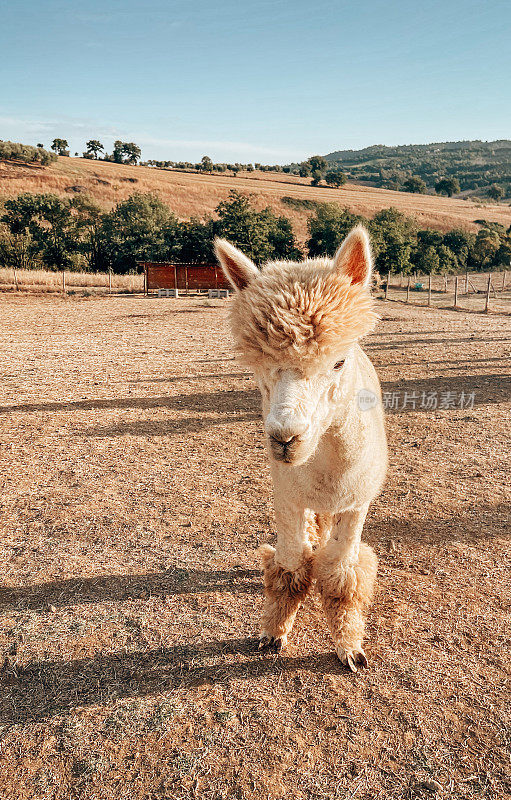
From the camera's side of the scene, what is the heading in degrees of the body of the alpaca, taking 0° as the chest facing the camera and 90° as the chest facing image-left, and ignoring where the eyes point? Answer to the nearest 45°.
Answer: approximately 0°

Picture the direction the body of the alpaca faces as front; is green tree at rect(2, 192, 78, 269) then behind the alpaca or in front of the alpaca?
behind

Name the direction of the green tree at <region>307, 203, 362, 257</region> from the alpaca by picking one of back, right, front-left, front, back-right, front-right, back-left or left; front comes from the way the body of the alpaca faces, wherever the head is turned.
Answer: back

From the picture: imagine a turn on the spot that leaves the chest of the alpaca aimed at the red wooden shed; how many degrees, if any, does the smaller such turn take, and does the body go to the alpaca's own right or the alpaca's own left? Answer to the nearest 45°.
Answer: approximately 180°

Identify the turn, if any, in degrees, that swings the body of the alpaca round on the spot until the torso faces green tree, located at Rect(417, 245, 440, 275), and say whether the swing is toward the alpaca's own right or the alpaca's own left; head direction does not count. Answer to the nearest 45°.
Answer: approximately 180°

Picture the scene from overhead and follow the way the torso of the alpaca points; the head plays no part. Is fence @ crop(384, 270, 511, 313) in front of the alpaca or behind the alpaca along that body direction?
behind

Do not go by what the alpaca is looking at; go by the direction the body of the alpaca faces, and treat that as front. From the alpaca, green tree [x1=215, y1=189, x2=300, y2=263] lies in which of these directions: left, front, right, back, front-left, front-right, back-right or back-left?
back

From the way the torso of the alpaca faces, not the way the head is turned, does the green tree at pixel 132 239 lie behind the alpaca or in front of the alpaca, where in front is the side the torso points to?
behind
